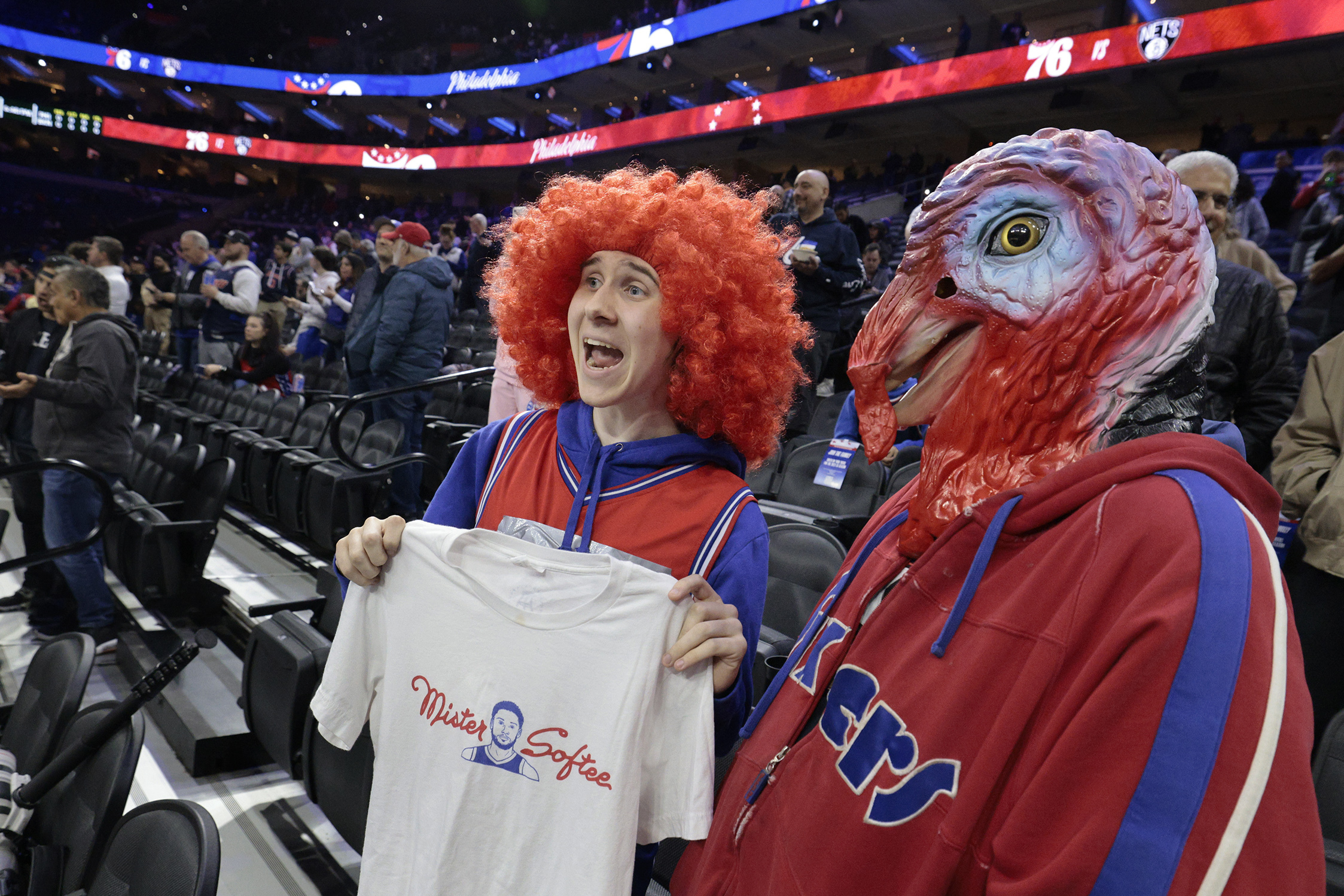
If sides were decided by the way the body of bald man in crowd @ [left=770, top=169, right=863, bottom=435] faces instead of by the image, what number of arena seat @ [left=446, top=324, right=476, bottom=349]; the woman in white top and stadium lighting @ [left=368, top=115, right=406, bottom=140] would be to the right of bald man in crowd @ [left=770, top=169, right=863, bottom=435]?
3

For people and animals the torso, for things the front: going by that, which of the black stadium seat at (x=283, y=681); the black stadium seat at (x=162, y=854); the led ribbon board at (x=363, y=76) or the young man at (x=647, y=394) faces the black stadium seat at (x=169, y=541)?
the led ribbon board

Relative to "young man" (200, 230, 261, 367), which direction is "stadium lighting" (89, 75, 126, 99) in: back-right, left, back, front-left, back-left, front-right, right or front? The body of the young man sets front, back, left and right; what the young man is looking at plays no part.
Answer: back-right

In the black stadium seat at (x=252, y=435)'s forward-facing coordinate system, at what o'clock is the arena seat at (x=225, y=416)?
The arena seat is roughly at 4 o'clock from the black stadium seat.

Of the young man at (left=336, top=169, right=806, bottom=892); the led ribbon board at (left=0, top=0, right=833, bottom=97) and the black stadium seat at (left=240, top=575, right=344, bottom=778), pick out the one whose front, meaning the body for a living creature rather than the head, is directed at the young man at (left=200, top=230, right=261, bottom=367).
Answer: the led ribbon board

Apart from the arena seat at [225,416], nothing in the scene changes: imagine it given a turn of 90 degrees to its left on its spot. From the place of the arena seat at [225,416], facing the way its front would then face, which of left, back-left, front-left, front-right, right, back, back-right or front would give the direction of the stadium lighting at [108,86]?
back-left

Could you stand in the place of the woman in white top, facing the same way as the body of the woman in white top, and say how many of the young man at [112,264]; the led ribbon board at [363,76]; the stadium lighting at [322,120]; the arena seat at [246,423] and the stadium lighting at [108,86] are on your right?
3

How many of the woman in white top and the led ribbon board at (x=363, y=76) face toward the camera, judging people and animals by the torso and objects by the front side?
1

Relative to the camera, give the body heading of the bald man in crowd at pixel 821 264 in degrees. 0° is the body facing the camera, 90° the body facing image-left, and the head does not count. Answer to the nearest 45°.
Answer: approximately 45°

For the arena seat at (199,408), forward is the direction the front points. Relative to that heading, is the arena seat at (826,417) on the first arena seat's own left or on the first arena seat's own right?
on the first arena seat's own left

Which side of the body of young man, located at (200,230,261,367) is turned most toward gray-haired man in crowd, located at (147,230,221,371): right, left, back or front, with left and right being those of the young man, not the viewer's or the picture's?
right

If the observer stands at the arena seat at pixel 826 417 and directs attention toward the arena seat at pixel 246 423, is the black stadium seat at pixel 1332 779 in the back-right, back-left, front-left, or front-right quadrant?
back-left

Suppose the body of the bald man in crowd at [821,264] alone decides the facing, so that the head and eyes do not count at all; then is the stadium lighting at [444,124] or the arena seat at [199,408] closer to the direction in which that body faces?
the arena seat

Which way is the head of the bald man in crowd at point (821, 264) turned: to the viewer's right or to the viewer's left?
to the viewer's left
